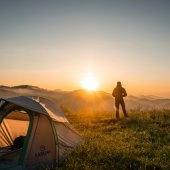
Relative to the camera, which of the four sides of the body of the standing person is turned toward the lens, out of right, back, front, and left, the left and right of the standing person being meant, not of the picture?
back

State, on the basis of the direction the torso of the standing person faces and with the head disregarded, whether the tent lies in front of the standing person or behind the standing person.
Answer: behind
